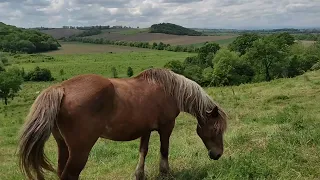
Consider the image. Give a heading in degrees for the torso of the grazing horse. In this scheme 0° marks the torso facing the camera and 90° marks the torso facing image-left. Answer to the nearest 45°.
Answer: approximately 270°
